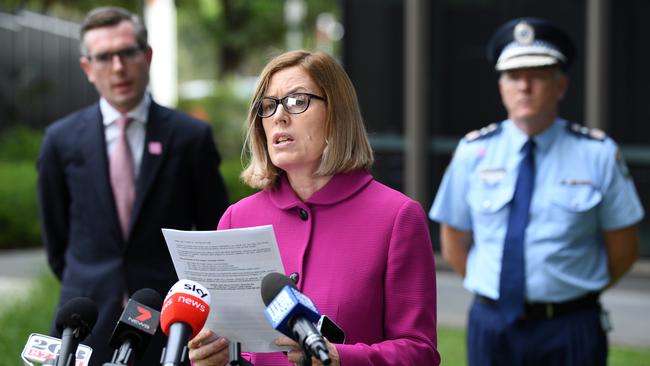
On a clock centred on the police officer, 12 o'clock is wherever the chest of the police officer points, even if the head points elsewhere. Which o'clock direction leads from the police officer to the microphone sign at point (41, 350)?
The microphone sign is roughly at 1 o'clock from the police officer.

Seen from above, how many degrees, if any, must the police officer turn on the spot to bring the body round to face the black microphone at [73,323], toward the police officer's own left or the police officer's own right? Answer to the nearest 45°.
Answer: approximately 45° to the police officer's own right

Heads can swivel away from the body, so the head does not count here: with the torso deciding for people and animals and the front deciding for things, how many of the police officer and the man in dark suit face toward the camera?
2

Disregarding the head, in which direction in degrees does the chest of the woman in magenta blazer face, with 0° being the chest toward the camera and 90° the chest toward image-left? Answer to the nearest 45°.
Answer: approximately 45°

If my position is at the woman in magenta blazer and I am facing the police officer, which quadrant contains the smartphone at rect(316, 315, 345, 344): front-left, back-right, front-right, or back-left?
back-right

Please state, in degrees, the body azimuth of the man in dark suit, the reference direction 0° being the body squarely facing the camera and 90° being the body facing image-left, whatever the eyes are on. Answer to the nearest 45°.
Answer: approximately 0°
